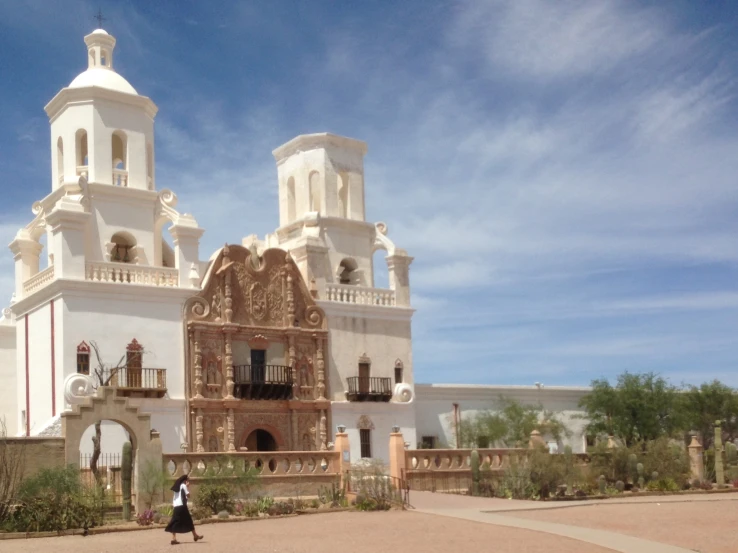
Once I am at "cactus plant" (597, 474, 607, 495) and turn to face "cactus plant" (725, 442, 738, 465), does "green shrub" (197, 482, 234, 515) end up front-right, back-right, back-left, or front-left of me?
back-left

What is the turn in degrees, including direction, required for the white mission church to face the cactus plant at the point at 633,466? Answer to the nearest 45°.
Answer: approximately 45° to its left

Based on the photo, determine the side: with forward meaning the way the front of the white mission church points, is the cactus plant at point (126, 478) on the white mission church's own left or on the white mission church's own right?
on the white mission church's own right

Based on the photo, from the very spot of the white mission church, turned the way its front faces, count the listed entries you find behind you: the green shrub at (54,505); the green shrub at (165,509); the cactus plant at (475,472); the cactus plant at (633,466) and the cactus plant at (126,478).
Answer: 0

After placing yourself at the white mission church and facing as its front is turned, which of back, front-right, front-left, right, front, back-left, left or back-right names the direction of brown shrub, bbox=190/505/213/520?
front-right

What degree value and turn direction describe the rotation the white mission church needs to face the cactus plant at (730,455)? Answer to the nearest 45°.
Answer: approximately 45° to its left

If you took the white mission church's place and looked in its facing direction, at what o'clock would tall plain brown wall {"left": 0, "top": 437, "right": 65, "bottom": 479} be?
The tall plain brown wall is roughly at 2 o'clock from the white mission church.

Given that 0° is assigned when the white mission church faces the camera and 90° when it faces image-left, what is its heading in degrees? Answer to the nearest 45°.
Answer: approximately 315°

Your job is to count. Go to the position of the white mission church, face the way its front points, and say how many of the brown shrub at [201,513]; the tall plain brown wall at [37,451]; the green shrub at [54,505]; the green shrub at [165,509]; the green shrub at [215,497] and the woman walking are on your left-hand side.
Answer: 0

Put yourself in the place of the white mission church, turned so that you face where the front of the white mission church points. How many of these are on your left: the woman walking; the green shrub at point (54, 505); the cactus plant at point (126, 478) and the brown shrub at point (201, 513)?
0

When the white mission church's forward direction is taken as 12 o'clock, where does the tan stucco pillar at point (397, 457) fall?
The tan stucco pillar is roughly at 12 o'clock from the white mission church.

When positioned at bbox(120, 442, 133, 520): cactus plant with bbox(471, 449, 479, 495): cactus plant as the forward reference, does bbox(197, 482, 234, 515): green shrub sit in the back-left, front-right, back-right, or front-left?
front-right

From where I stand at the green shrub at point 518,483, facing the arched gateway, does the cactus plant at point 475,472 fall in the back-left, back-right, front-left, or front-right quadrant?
front-right

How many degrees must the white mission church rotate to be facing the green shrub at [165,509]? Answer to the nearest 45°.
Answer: approximately 45° to its right

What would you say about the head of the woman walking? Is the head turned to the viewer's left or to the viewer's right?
to the viewer's right

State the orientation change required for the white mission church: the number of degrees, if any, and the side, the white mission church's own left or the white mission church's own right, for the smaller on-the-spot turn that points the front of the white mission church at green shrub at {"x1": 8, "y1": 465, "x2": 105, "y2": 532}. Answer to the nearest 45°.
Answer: approximately 45° to the white mission church's own right

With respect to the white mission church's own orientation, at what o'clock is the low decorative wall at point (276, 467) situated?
The low decorative wall is roughly at 1 o'clock from the white mission church.
